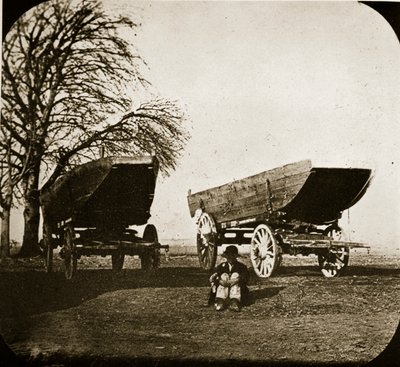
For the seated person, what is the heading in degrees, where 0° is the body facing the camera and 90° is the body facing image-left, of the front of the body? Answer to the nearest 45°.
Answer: approximately 0°

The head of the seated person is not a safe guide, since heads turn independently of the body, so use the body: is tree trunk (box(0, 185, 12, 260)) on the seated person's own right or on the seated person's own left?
on the seated person's own right
